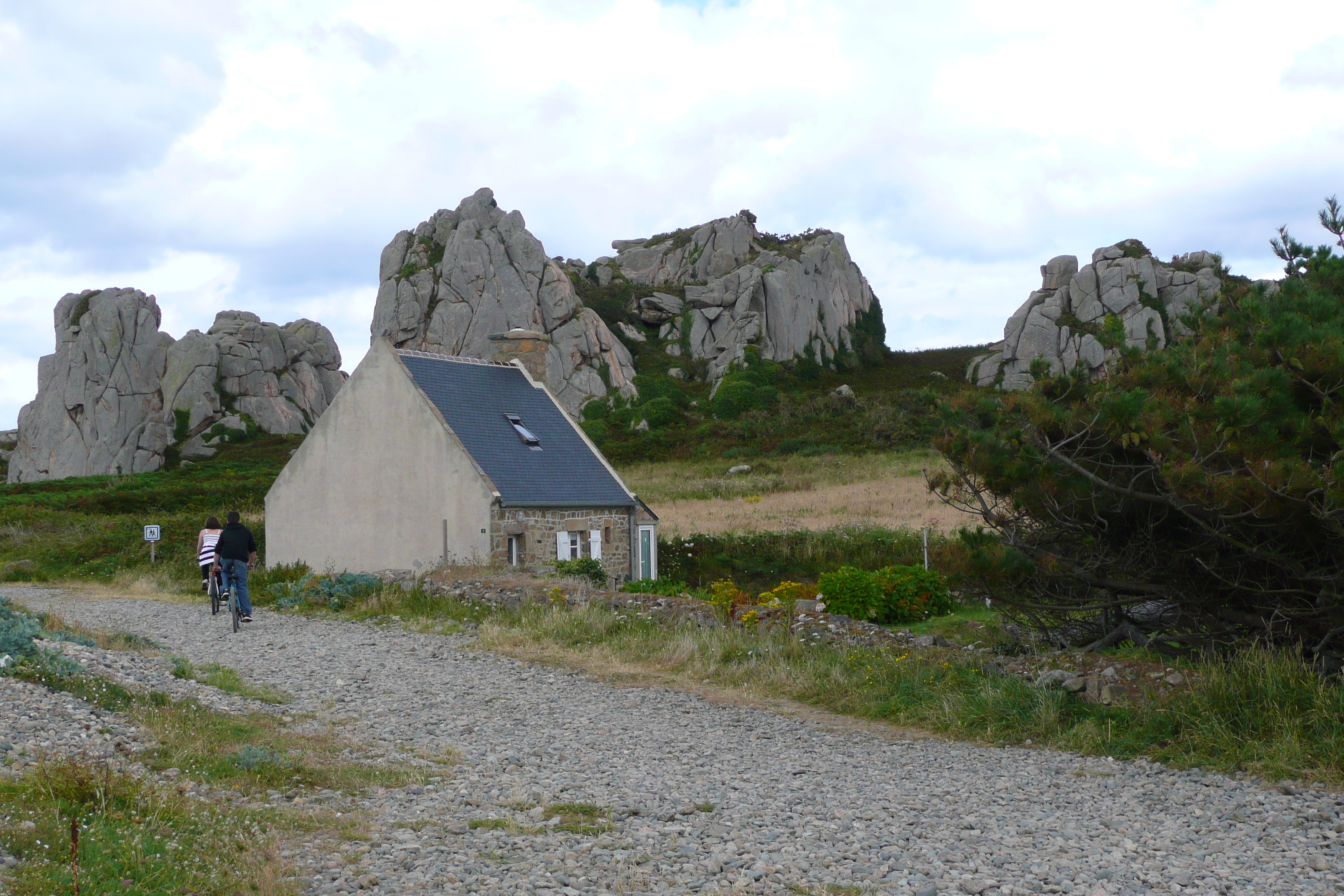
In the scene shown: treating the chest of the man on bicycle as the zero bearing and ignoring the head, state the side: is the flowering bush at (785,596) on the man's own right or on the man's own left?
on the man's own right

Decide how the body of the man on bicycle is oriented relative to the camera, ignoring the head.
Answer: away from the camera

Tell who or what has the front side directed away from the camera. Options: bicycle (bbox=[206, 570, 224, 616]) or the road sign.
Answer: the bicycle

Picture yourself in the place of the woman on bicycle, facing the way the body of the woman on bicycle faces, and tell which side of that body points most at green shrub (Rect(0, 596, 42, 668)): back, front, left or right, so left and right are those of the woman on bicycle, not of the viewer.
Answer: back

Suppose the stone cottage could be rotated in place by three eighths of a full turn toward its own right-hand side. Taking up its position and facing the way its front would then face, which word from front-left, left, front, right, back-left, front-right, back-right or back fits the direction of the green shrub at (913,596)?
back-left

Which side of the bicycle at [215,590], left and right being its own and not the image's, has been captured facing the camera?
back

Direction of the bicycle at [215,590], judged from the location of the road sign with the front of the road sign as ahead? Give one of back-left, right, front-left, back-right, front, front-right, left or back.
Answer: front

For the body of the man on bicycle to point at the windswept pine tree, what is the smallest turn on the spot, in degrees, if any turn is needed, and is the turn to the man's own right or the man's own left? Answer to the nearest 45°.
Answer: approximately 135° to the man's own right

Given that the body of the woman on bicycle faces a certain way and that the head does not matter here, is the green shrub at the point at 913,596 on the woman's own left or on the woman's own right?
on the woman's own right

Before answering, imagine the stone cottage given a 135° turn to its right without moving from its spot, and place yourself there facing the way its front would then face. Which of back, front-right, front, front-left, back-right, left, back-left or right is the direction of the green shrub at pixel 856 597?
back-left

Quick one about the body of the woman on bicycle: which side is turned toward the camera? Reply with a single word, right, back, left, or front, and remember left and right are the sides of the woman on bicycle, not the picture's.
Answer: back

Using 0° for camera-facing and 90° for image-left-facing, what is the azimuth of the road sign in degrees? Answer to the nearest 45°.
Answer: approximately 0°

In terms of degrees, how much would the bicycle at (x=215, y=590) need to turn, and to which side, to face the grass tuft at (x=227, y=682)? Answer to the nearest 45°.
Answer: approximately 180°

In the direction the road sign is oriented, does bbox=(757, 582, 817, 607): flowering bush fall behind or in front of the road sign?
in front
